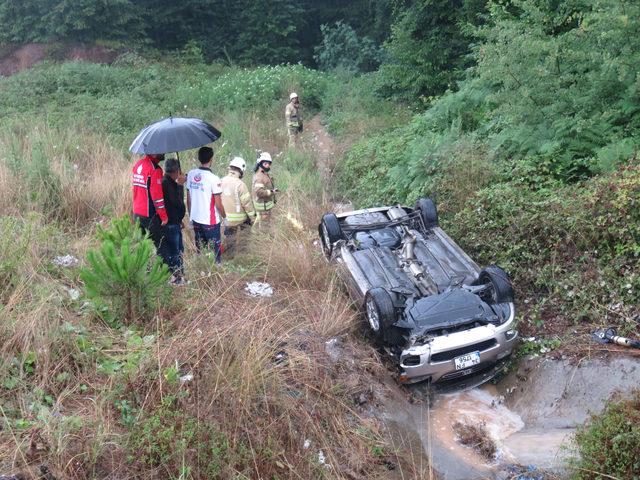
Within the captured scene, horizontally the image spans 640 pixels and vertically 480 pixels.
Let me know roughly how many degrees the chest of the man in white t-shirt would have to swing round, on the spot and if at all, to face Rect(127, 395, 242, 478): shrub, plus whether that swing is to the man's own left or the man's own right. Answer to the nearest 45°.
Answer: approximately 135° to the man's own right

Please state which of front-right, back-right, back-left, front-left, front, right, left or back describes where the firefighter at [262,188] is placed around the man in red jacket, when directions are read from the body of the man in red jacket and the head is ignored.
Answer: front

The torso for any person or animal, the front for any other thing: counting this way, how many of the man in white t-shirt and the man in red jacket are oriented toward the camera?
0

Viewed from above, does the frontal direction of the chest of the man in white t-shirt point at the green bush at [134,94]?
no

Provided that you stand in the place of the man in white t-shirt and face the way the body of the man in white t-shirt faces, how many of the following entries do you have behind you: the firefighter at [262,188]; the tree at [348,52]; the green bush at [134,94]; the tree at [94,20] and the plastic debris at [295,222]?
0

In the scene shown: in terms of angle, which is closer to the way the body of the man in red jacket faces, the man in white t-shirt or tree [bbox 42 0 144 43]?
the man in white t-shirt

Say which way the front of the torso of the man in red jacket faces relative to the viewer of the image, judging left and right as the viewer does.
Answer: facing away from the viewer and to the right of the viewer

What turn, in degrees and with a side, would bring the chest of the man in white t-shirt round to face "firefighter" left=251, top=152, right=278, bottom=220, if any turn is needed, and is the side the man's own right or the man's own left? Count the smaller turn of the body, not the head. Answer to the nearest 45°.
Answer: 0° — they already face them

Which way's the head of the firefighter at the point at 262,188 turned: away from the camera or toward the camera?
toward the camera

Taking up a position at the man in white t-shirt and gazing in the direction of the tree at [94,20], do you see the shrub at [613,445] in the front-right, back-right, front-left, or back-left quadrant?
back-right

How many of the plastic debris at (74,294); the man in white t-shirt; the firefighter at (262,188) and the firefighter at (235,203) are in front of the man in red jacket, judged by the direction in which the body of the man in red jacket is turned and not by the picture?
3

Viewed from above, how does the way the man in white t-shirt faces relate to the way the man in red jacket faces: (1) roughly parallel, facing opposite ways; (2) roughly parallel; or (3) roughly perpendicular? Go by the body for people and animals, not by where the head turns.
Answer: roughly parallel

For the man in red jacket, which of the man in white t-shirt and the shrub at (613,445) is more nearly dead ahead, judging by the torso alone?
the man in white t-shirt

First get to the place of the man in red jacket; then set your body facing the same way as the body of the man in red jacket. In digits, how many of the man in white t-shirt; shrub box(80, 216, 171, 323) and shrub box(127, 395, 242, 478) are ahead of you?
1
